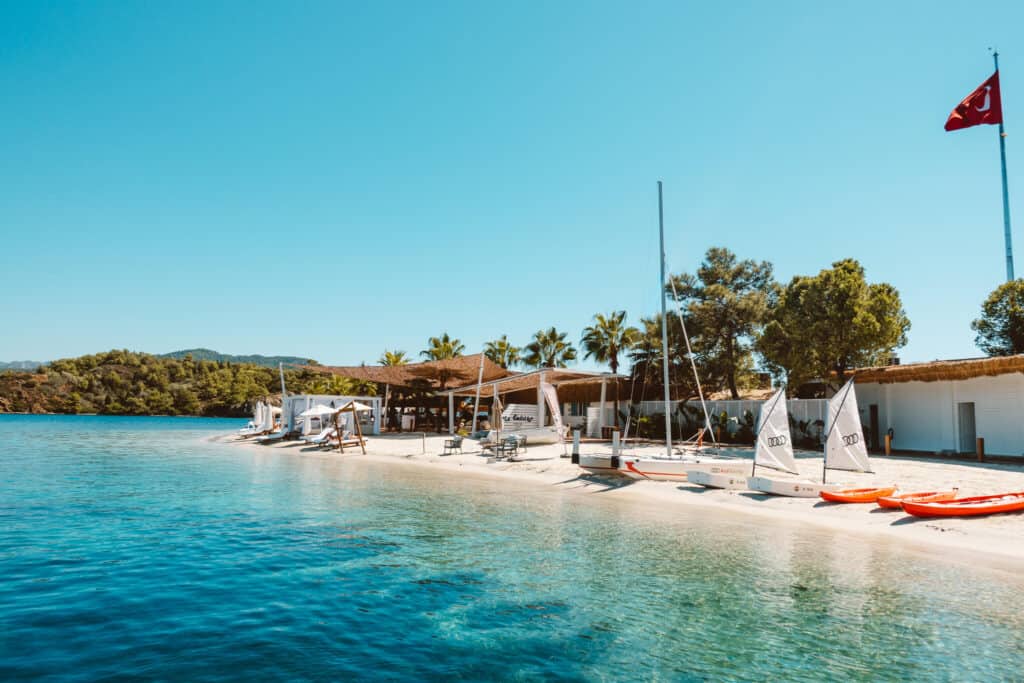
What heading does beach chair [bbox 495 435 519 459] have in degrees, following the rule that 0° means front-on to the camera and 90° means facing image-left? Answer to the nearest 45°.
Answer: approximately 45°

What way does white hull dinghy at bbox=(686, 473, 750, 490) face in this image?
to the viewer's left

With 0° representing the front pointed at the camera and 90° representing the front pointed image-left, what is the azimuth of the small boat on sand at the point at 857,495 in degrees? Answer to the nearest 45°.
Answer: approximately 90°

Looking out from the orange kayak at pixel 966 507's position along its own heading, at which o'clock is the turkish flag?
The turkish flag is roughly at 3 o'clock from the orange kayak.

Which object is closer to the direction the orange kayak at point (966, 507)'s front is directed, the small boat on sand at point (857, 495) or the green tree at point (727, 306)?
the small boat on sand

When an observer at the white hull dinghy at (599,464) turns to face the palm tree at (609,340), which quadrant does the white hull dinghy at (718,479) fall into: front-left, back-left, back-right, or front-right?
back-right

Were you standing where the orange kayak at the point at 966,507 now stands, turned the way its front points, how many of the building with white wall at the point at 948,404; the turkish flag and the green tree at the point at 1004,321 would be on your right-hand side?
3

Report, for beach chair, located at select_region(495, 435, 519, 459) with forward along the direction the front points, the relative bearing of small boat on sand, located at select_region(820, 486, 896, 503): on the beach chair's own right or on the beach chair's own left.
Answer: on the beach chair's own left

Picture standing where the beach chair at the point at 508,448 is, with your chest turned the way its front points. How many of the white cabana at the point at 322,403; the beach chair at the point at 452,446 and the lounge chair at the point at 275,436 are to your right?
3

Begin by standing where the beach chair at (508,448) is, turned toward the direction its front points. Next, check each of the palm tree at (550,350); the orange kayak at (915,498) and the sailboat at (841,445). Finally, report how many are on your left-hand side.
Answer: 2

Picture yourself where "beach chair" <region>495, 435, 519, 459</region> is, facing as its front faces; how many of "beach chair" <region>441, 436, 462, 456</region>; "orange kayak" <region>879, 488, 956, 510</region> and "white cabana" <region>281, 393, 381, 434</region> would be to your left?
1

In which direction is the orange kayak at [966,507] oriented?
to the viewer's left

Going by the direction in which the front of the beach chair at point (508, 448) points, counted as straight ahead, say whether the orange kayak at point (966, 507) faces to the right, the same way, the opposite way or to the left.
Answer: to the right

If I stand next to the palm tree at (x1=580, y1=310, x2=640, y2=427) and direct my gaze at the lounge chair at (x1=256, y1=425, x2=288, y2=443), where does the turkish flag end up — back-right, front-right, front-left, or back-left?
back-left

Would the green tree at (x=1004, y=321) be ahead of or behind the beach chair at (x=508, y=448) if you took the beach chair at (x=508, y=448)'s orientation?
behind
